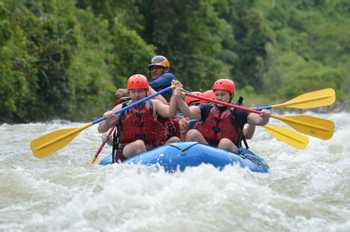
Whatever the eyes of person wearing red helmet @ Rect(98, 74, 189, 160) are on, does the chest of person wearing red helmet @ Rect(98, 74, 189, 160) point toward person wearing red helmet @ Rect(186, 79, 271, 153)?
no

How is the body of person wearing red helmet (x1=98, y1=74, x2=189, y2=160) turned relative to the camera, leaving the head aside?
toward the camera

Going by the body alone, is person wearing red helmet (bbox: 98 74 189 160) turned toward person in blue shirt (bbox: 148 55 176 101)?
no

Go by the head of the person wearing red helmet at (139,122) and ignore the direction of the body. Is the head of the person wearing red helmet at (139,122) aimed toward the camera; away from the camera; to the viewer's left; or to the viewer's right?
toward the camera
